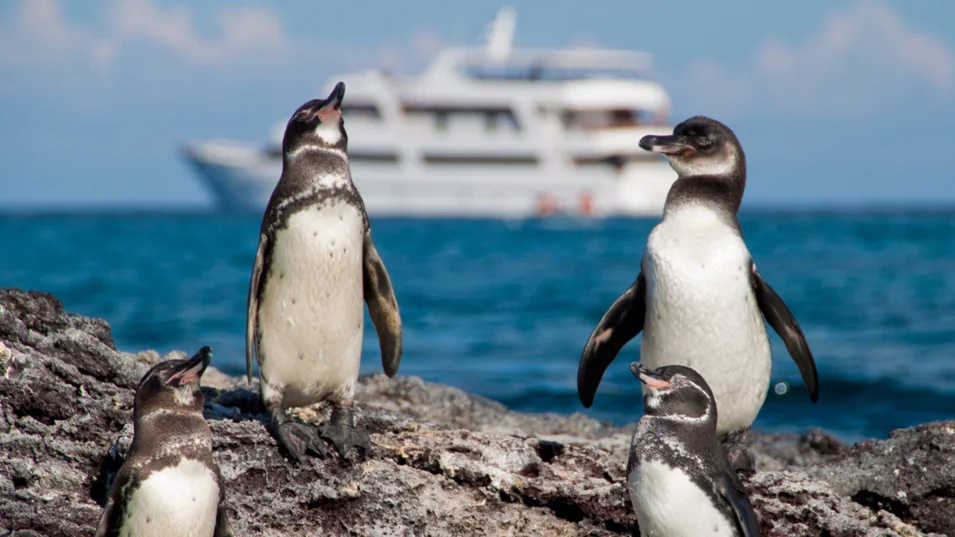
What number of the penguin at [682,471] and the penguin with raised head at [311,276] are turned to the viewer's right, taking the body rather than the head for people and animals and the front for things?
0

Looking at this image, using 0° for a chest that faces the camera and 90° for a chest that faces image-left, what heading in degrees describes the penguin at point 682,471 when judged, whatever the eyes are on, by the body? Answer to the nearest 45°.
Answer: approximately 45°

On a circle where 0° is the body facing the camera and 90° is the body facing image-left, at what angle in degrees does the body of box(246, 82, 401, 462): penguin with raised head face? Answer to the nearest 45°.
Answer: approximately 0°

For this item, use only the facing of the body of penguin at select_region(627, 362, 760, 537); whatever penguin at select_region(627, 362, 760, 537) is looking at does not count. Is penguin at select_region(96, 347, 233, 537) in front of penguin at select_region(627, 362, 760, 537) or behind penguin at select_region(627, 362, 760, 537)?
in front

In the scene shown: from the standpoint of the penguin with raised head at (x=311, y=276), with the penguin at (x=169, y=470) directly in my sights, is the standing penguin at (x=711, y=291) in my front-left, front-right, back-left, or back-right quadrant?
back-left

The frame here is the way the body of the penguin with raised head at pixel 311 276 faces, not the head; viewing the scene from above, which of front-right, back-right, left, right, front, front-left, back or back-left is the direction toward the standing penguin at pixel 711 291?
left
